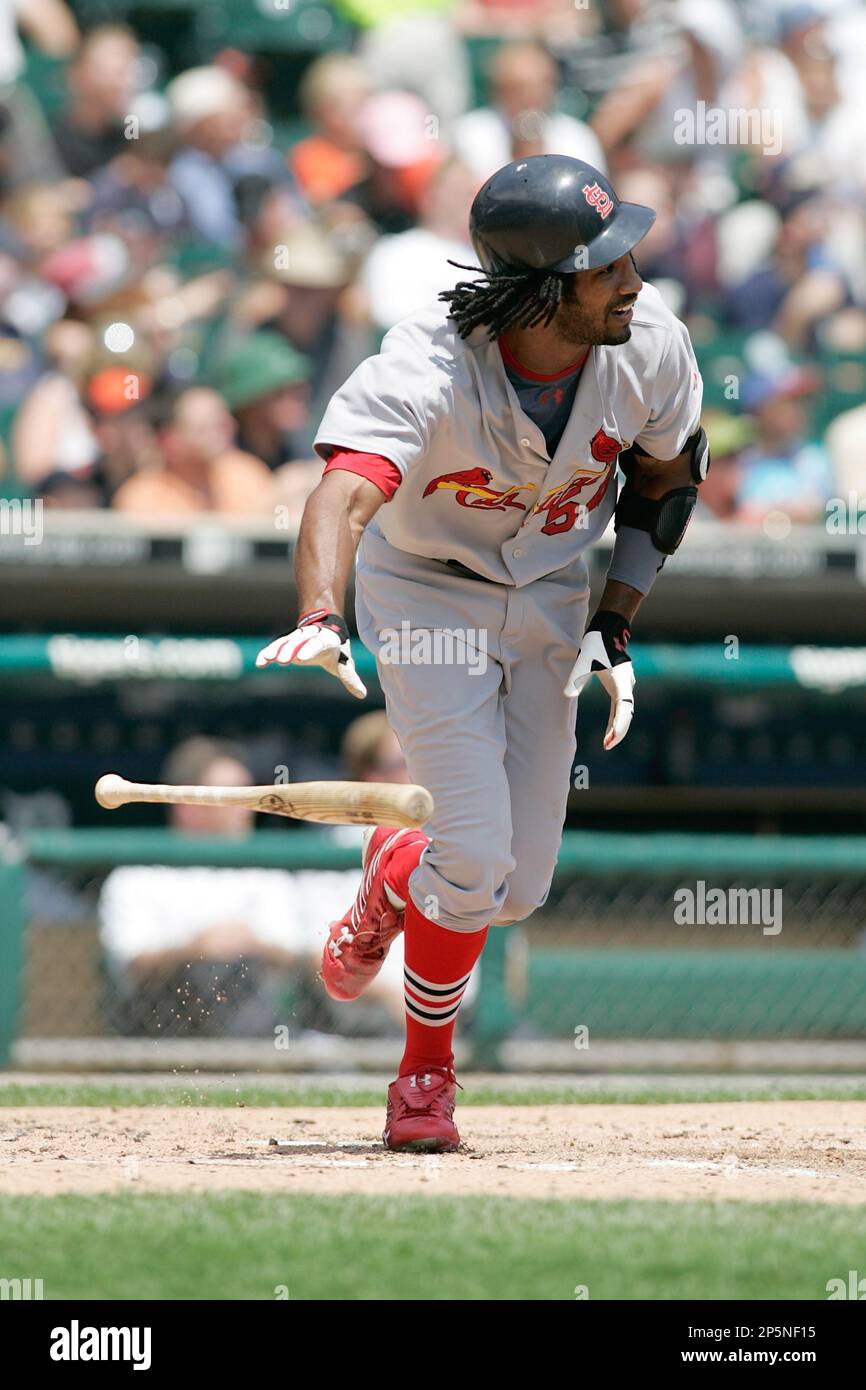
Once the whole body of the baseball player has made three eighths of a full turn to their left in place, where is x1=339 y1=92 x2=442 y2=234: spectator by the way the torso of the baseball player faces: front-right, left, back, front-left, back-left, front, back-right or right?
front-left

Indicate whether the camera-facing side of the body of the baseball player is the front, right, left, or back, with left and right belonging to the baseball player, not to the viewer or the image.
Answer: front

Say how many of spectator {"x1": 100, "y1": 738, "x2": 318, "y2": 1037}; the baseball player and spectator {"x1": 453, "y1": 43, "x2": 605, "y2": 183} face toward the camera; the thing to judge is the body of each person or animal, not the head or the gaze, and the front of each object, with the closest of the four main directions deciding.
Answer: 3

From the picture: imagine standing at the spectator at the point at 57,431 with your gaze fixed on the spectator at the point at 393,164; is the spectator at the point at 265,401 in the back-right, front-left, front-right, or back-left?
front-right

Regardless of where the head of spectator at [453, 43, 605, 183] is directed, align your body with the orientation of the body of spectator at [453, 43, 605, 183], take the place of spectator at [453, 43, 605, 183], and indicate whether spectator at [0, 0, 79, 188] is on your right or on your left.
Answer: on your right

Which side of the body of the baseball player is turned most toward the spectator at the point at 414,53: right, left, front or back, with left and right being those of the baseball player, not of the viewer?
back

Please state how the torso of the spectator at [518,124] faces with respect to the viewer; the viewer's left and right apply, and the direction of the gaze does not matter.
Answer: facing the viewer
